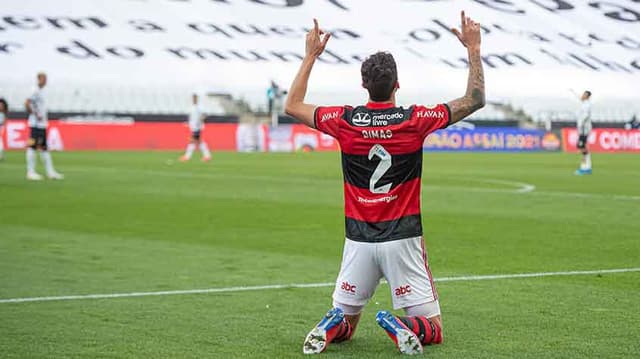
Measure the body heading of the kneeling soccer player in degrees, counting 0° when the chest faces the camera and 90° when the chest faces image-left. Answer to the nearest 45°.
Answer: approximately 180°

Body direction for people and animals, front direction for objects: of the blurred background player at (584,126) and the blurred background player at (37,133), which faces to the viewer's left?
the blurred background player at (584,126)

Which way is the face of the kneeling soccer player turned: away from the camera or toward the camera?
away from the camera

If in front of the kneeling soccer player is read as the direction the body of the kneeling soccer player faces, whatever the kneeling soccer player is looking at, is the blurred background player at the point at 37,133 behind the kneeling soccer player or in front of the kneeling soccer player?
in front
